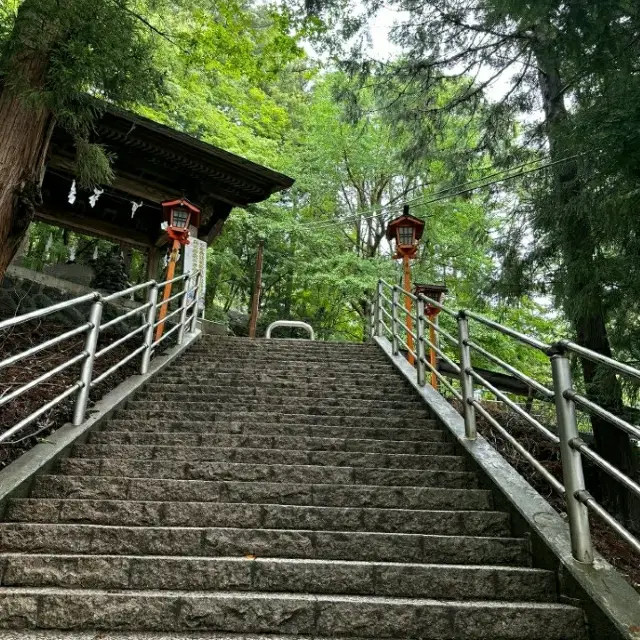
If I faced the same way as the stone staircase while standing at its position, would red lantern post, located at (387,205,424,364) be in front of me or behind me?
behind

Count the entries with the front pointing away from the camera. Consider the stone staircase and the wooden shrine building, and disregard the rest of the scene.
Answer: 0

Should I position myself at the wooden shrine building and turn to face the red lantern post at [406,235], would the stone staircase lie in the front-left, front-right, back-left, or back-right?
front-right

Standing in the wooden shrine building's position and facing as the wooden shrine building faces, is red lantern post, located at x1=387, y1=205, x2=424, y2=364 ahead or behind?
ahead

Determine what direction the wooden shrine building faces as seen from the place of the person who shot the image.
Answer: facing the viewer and to the right of the viewer

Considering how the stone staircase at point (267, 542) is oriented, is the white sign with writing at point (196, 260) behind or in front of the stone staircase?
behind

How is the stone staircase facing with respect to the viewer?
toward the camera

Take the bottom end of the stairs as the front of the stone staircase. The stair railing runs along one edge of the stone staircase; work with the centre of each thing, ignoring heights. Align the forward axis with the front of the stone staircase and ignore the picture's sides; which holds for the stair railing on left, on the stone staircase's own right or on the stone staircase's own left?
on the stone staircase's own right
